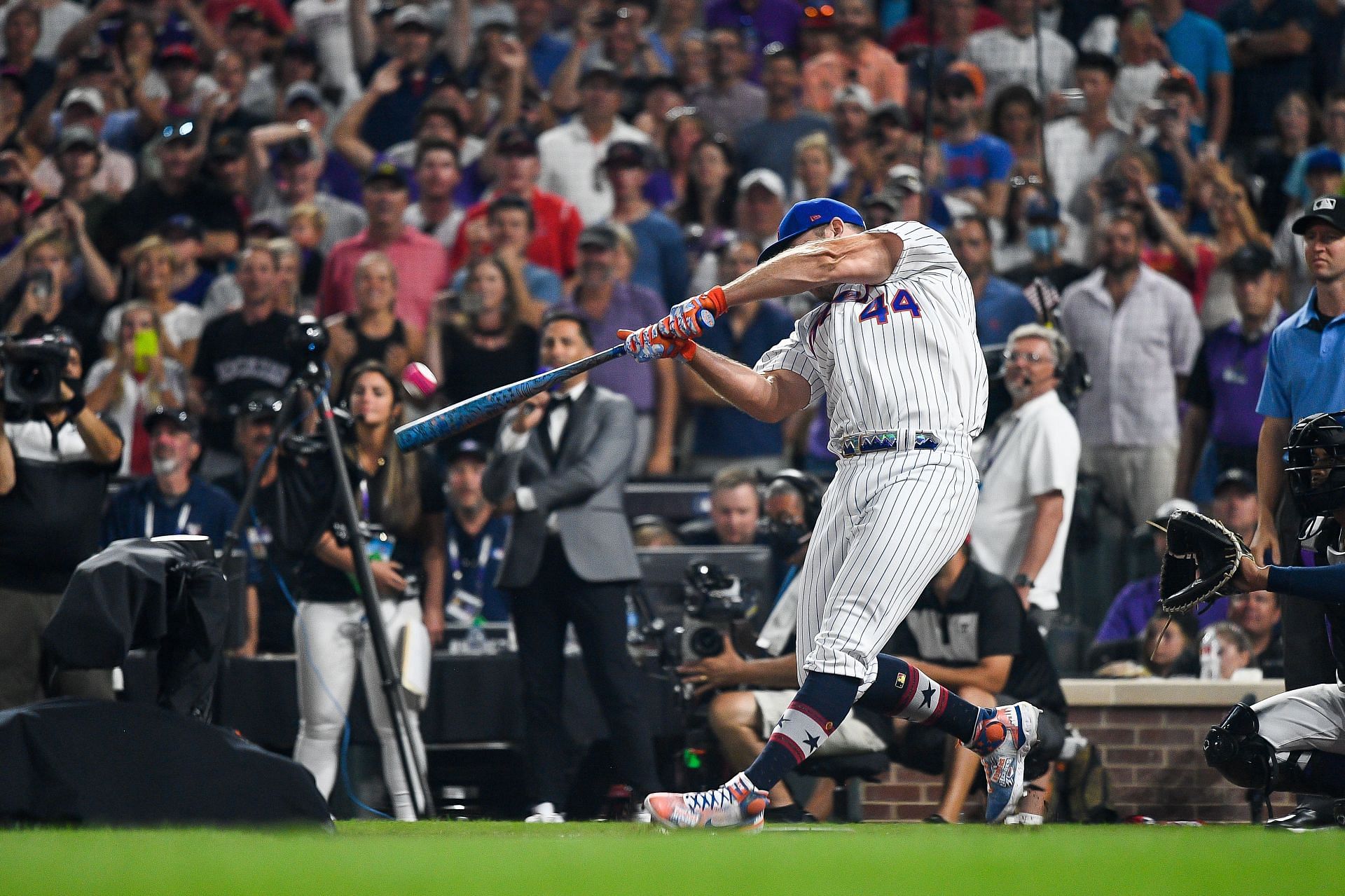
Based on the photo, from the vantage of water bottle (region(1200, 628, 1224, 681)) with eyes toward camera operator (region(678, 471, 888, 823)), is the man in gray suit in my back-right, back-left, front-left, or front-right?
front-right

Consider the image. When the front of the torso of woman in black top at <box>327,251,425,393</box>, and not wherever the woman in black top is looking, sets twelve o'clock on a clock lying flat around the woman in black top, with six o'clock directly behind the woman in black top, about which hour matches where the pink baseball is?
The pink baseball is roughly at 12 o'clock from the woman in black top.

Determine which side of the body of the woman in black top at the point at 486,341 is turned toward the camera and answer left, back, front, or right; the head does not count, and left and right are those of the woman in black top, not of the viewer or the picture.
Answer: front

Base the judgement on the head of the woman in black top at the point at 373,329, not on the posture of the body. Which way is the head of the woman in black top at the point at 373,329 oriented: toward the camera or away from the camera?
toward the camera

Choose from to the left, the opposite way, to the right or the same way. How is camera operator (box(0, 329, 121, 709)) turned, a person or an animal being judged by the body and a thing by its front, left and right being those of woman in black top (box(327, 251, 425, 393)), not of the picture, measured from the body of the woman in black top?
the same way

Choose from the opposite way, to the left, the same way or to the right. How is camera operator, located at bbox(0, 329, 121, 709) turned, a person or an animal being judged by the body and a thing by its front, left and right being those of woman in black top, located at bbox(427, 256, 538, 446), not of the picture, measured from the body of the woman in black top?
the same way

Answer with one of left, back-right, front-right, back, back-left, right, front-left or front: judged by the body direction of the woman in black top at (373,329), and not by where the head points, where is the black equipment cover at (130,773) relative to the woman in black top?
front

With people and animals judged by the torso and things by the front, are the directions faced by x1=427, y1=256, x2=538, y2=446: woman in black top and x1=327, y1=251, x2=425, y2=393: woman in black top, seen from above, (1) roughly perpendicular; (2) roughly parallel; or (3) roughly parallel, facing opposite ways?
roughly parallel

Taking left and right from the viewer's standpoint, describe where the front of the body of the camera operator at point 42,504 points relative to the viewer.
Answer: facing the viewer

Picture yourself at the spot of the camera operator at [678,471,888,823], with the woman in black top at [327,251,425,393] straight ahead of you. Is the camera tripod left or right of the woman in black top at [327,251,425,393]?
left
